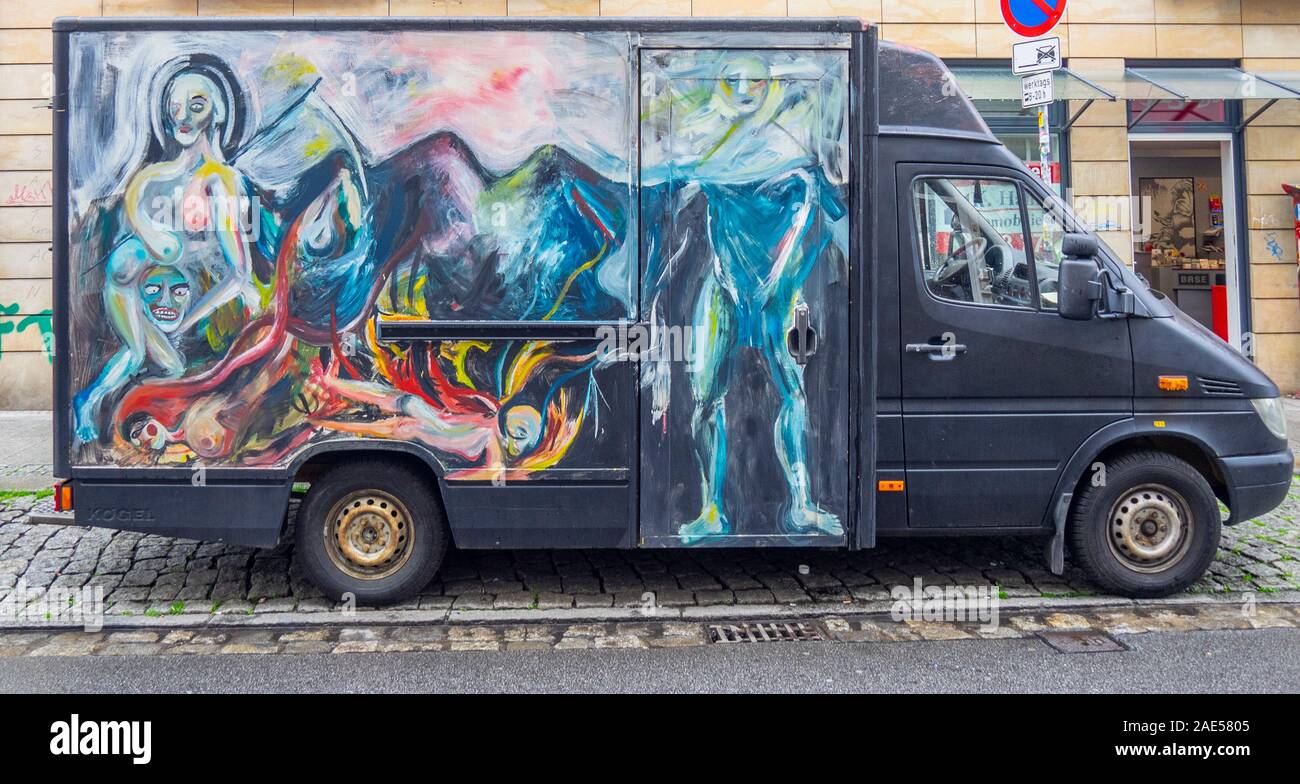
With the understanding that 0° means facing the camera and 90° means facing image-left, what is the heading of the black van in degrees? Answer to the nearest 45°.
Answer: approximately 270°

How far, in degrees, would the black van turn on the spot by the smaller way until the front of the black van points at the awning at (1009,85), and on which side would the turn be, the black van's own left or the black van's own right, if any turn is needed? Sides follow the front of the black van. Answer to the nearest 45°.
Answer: approximately 45° to the black van's own left

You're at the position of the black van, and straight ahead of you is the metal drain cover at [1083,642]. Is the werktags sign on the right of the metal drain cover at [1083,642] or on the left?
left

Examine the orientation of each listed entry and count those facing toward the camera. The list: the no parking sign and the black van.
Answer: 1

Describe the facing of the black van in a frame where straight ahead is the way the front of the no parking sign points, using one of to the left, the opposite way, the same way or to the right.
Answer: to the left

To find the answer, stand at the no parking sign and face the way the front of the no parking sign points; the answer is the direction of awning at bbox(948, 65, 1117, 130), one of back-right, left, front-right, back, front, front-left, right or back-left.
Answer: back

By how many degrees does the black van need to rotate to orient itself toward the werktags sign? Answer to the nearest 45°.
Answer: approximately 45° to its left

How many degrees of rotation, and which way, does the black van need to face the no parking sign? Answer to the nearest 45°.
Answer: approximately 45° to its left
